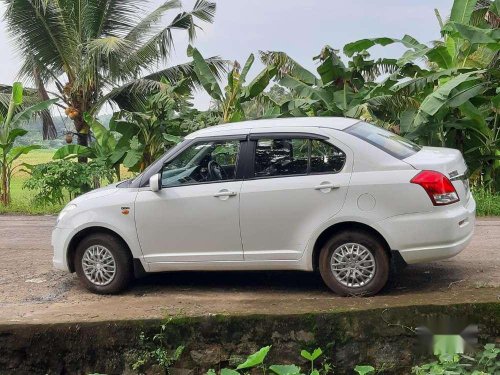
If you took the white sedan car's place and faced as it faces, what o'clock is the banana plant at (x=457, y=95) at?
The banana plant is roughly at 4 o'clock from the white sedan car.

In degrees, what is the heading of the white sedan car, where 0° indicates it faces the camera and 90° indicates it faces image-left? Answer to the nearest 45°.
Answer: approximately 90°

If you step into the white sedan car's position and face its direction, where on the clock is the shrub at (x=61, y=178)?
The shrub is roughly at 2 o'clock from the white sedan car.

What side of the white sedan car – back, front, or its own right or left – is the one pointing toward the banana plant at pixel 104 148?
right

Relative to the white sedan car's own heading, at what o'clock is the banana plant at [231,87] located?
The banana plant is roughly at 3 o'clock from the white sedan car.

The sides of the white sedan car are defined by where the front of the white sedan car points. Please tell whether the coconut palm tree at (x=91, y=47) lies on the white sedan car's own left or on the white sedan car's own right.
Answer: on the white sedan car's own right

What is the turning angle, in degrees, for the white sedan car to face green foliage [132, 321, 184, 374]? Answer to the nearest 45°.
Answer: approximately 45° to its left

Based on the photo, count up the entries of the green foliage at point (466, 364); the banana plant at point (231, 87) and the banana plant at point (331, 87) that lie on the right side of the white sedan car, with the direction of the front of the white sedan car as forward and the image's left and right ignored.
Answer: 2

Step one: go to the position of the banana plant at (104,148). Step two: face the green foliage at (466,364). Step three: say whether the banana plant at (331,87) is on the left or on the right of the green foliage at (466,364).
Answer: left
